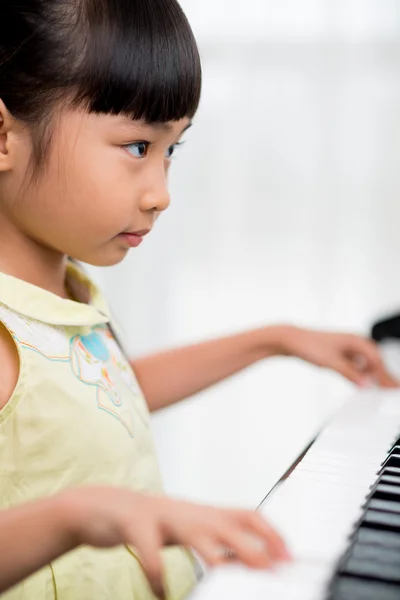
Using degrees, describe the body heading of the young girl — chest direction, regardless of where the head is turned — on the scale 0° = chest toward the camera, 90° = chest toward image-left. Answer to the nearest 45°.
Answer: approximately 315°

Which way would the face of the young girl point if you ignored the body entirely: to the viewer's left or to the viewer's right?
to the viewer's right
